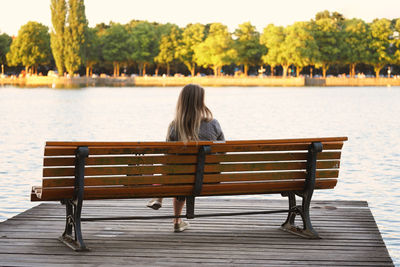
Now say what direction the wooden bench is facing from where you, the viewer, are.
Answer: facing away from the viewer and to the left of the viewer

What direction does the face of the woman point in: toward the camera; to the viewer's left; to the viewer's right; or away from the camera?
away from the camera

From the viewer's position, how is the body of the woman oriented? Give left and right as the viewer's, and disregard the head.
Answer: facing away from the viewer and to the left of the viewer
